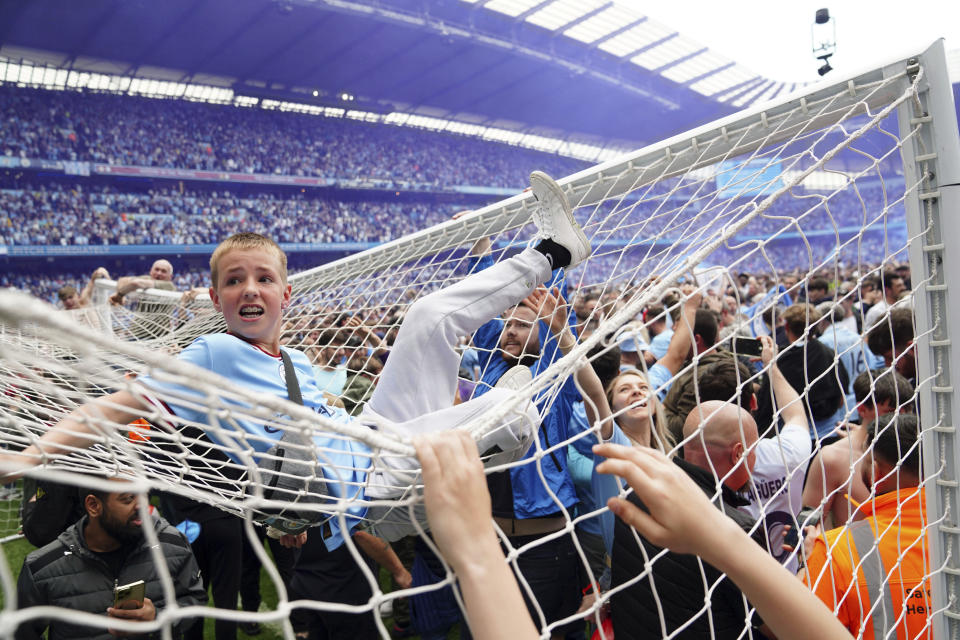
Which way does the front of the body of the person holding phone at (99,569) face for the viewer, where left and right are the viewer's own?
facing the viewer and to the right of the viewer

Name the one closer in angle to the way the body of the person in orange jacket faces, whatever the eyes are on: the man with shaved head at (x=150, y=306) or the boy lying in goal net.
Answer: the man with shaved head

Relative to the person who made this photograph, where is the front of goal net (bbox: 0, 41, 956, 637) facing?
facing away from the viewer and to the right of the viewer

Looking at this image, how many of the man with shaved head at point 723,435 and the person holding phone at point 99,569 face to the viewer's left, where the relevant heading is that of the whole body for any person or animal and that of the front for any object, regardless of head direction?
0

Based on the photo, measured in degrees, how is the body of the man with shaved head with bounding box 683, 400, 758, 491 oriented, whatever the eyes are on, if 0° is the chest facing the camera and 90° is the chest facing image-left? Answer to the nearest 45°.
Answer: approximately 225°

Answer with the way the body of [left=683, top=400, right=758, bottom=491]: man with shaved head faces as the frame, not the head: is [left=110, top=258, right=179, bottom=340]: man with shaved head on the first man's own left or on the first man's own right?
on the first man's own left

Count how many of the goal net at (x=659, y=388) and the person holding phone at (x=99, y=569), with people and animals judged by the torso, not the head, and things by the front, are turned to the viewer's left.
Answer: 0

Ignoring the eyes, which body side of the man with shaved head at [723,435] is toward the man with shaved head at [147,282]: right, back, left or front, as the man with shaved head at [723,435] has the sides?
left

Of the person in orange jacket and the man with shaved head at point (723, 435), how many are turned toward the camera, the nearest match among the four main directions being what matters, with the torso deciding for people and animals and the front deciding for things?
0

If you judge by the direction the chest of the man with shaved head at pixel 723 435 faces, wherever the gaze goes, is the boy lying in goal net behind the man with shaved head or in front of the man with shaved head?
behind

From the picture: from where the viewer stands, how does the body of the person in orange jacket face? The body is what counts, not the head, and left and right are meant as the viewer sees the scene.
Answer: facing away from the viewer and to the left of the viewer
